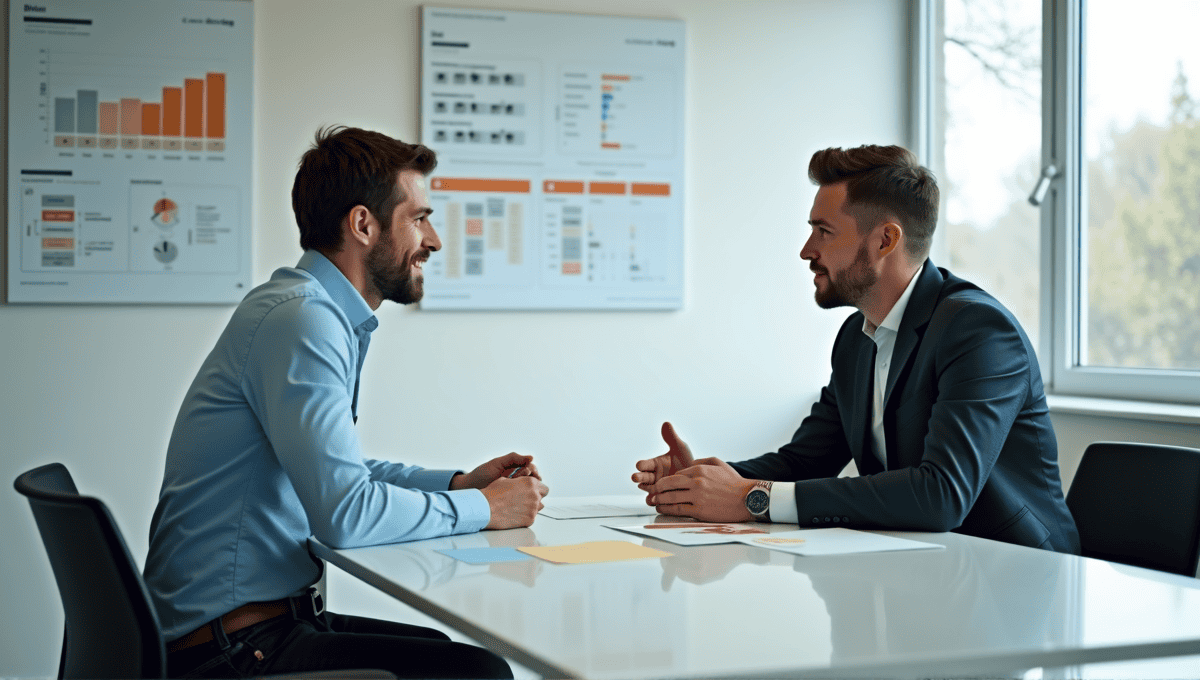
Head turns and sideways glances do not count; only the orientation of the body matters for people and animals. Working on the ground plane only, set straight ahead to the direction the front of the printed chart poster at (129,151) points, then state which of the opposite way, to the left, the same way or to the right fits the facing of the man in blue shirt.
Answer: to the left

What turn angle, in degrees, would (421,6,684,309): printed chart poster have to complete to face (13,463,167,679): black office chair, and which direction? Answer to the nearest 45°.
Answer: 0° — it already faces it

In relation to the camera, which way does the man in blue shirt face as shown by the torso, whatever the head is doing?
to the viewer's right

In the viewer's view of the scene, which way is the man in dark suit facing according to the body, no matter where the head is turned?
to the viewer's left

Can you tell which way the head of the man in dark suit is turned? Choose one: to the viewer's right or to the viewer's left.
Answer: to the viewer's left

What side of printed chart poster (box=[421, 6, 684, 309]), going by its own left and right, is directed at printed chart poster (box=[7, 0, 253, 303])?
right

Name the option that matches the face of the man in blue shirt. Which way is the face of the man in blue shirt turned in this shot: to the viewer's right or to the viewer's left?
to the viewer's right

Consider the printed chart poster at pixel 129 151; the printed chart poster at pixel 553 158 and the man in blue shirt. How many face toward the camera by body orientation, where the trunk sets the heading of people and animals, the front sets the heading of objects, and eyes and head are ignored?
2

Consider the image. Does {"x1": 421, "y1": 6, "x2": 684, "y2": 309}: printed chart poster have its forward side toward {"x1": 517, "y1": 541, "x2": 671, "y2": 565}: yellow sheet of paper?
yes

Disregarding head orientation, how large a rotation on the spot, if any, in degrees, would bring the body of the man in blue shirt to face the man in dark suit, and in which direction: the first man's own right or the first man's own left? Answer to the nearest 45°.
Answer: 0° — they already face them

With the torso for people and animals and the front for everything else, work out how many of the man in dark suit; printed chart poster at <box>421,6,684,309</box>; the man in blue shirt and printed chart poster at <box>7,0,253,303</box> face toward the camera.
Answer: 2

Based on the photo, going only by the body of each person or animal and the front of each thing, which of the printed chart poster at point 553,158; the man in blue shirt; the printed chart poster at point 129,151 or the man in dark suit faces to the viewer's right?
the man in blue shirt

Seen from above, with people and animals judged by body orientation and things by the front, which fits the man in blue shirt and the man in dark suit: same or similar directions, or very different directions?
very different directions
